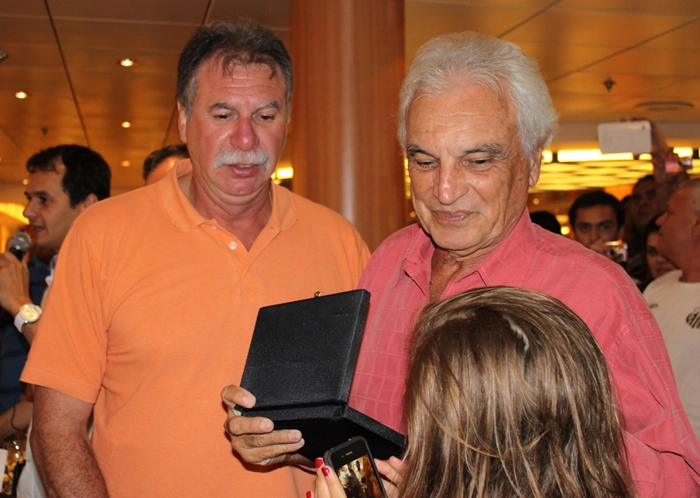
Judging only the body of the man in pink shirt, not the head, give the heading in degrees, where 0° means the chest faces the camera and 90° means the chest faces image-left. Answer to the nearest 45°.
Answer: approximately 45°

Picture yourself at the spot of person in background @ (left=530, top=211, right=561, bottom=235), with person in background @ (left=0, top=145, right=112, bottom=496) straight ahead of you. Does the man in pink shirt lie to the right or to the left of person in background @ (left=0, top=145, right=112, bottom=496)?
left

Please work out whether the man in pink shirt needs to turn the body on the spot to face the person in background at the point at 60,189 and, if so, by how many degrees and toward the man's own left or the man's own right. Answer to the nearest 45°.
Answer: approximately 90° to the man's own right

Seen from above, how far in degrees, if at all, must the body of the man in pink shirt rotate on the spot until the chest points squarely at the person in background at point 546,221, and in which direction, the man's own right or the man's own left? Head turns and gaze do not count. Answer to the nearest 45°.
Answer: approximately 135° to the man's own right

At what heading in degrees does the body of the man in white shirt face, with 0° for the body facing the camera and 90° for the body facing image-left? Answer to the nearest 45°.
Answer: approximately 45°

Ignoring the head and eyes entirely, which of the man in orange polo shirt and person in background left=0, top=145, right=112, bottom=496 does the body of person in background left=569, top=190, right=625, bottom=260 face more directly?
the man in orange polo shirt

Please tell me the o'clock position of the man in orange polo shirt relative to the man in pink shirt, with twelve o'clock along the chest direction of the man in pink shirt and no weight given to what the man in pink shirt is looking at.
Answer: The man in orange polo shirt is roughly at 2 o'clock from the man in pink shirt.

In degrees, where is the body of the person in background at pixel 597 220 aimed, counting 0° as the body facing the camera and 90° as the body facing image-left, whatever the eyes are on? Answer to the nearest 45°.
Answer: approximately 0°

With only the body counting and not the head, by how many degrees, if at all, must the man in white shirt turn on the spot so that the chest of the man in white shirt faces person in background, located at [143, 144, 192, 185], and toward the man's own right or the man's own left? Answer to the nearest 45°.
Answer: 0° — they already face them
